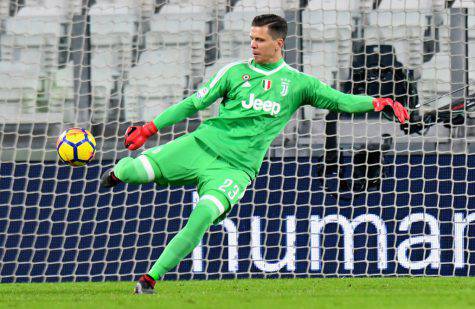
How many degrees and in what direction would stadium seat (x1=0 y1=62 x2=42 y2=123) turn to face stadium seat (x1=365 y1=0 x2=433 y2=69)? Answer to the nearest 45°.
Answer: approximately 90° to its left

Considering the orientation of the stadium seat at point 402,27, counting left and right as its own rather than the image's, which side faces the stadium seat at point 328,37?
right

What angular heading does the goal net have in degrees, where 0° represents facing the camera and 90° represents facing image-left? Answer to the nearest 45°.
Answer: approximately 0°

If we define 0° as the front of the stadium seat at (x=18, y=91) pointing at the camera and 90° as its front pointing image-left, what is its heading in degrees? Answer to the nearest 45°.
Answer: approximately 0°

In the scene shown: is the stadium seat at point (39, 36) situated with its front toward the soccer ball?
yes

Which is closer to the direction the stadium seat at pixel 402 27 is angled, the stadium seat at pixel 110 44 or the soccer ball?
the soccer ball

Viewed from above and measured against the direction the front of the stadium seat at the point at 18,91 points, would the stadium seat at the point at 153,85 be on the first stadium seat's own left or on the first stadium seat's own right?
on the first stadium seat's own left

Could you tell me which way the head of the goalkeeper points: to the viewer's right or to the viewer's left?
to the viewer's left

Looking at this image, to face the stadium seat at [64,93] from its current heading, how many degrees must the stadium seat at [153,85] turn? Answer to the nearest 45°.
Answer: approximately 90° to its right

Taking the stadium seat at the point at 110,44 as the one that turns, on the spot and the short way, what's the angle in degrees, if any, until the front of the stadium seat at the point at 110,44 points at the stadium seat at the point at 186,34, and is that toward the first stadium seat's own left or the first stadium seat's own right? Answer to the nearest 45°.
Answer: approximately 90° to the first stadium seat's own left
